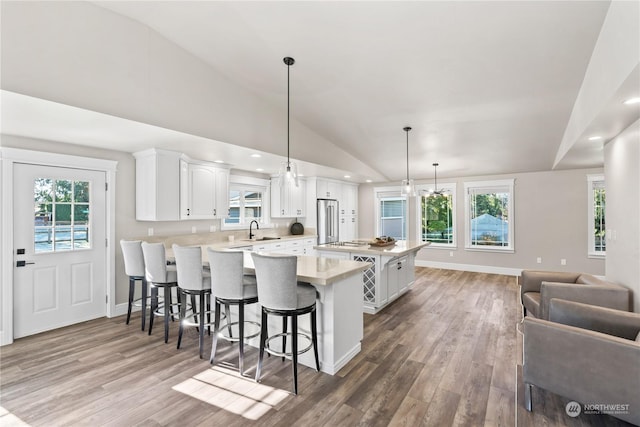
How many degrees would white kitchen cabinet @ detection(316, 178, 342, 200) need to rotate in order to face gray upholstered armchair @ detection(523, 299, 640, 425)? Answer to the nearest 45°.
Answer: approximately 45° to its left

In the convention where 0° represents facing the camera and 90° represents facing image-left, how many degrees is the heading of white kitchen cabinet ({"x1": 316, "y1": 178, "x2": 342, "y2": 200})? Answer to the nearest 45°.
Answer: approximately 45°

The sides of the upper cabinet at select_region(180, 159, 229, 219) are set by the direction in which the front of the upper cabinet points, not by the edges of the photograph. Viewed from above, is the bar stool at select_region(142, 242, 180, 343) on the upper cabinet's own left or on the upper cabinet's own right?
on the upper cabinet's own right

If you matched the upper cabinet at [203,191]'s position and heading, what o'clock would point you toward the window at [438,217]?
The window is roughly at 10 o'clock from the upper cabinet.

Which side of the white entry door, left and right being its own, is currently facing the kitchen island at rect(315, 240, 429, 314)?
left

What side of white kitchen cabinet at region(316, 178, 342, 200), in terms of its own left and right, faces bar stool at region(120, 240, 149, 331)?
front
